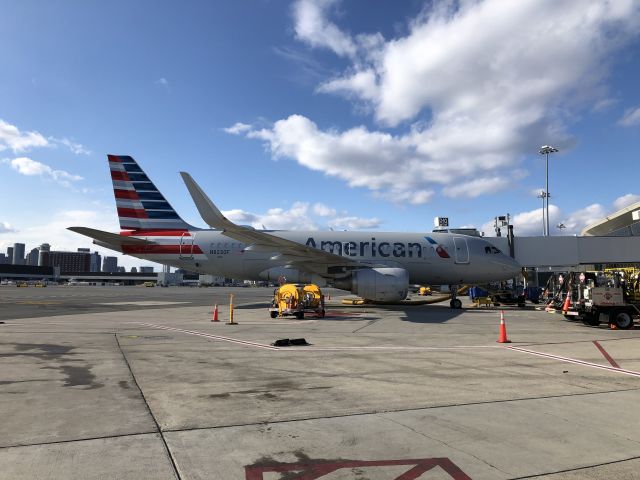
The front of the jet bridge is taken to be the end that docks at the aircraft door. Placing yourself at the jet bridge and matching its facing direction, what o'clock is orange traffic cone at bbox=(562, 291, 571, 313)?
The orange traffic cone is roughly at 9 o'clock from the jet bridge.

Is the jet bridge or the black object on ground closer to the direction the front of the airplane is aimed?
the jet bridge

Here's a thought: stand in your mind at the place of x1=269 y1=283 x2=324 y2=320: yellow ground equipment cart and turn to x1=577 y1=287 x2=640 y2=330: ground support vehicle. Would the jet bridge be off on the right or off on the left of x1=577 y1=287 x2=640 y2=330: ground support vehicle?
left

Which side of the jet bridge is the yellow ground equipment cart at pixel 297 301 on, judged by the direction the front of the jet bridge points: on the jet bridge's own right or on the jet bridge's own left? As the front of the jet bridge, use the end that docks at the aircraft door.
on the jet bridge's own left

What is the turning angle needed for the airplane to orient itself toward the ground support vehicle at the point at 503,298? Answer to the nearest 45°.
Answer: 0° — it already faces it

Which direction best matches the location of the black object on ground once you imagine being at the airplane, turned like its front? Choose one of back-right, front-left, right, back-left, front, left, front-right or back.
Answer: right

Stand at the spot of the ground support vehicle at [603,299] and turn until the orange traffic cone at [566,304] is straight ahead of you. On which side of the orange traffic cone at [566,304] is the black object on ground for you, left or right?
left

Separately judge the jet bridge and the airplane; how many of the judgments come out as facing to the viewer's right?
1

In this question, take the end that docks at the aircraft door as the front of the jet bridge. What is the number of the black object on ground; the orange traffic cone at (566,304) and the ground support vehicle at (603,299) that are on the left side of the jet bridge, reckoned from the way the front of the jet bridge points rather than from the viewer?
3

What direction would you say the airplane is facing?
to the viewer's right

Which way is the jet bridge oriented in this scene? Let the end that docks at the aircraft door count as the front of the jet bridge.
to the viewer's left

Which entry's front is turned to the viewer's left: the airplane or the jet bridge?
the jet bridge

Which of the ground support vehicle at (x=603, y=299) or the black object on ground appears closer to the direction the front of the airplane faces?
the ground support vehicle
